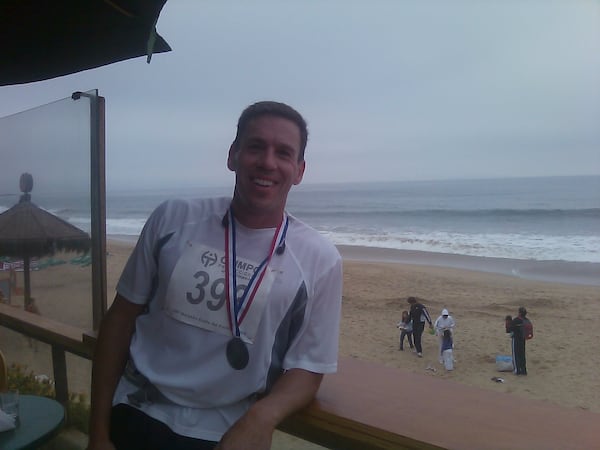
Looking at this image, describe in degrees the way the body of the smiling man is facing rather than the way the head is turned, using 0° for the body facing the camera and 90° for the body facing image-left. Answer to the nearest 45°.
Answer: approximately 0°

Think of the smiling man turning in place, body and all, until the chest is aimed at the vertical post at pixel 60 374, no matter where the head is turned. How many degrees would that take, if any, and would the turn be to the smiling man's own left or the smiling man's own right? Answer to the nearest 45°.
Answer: approximately 135° to the smiling man's own right

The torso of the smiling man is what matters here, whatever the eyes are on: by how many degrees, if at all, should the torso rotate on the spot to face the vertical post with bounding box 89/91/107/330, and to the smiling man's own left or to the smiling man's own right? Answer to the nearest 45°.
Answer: approximately 135° to the smiling man's own right
